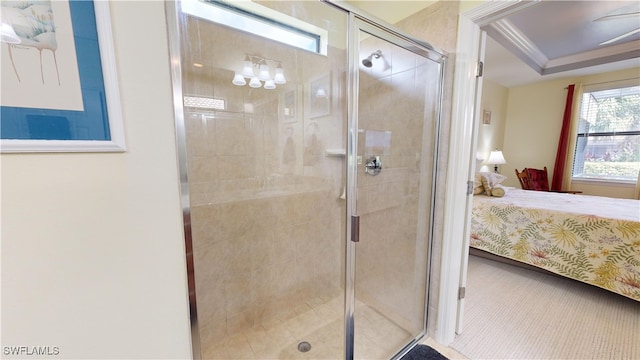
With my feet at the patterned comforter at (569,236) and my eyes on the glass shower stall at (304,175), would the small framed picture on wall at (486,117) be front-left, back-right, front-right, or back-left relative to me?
back-right

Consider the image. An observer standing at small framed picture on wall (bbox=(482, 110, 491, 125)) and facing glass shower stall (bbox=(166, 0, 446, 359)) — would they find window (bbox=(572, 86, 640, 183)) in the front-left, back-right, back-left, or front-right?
back-left

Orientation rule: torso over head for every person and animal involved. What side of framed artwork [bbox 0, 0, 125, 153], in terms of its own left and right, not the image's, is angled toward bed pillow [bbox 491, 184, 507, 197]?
left

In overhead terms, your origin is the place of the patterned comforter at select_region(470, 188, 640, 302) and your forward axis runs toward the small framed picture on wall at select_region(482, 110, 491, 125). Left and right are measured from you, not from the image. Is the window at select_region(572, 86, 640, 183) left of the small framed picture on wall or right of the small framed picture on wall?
right

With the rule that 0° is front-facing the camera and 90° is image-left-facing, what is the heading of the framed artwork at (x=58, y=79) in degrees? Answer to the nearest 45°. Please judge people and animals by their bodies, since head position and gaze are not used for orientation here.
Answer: approximately 0°

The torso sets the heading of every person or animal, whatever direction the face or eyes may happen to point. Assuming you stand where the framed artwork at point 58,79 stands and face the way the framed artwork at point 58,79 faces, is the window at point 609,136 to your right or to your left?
on your left

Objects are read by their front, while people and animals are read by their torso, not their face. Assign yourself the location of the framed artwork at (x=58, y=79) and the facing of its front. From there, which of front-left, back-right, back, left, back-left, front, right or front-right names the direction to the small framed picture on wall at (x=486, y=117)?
left
